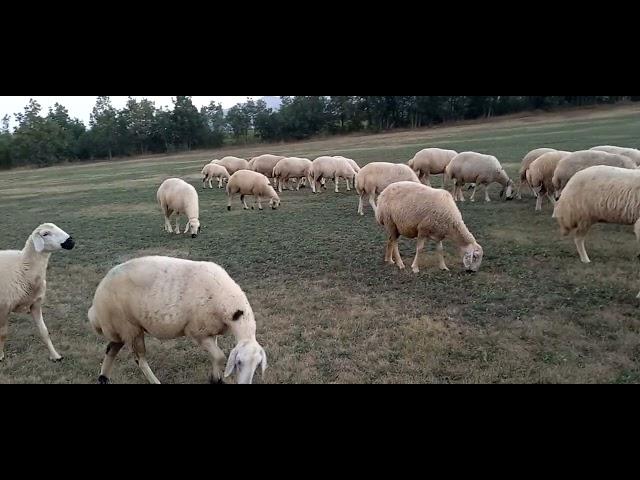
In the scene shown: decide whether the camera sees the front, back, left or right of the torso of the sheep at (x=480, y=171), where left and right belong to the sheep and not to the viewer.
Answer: right

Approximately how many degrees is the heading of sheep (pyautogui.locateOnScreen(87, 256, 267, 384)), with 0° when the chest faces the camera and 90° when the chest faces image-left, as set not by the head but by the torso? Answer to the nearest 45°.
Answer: approximately 270°

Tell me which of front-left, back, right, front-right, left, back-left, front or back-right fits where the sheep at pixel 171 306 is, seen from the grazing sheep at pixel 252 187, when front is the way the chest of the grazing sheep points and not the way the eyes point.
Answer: right

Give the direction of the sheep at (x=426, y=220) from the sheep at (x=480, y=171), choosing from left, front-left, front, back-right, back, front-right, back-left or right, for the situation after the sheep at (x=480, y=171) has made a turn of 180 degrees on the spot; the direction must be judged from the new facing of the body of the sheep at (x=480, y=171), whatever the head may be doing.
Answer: left

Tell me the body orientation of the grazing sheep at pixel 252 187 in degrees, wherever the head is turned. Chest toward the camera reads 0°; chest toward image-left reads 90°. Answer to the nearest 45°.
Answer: approximately 270°

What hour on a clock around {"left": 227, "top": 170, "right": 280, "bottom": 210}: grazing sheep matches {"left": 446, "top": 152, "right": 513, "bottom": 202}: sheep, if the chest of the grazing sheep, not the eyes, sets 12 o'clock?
The sheep is roughly at 1 o'clock from the grazing sheep.

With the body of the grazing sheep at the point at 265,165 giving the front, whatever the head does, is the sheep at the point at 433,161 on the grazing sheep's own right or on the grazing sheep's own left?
on the grazing sheep's own right

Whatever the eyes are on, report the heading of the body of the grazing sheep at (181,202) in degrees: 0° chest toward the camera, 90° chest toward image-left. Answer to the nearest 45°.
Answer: approximately 315°

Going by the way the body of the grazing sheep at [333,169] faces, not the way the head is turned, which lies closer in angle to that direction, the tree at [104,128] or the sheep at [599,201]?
the sheep

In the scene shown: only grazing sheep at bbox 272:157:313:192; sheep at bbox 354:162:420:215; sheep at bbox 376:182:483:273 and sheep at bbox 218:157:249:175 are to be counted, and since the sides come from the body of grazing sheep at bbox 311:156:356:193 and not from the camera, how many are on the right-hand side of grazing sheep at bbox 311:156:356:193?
2

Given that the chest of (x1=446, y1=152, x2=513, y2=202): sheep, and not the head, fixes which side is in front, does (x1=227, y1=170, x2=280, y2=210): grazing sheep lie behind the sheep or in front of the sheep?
behind

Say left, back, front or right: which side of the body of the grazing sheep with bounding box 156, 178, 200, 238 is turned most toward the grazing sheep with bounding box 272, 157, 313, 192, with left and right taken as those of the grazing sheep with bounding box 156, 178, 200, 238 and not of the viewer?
left
